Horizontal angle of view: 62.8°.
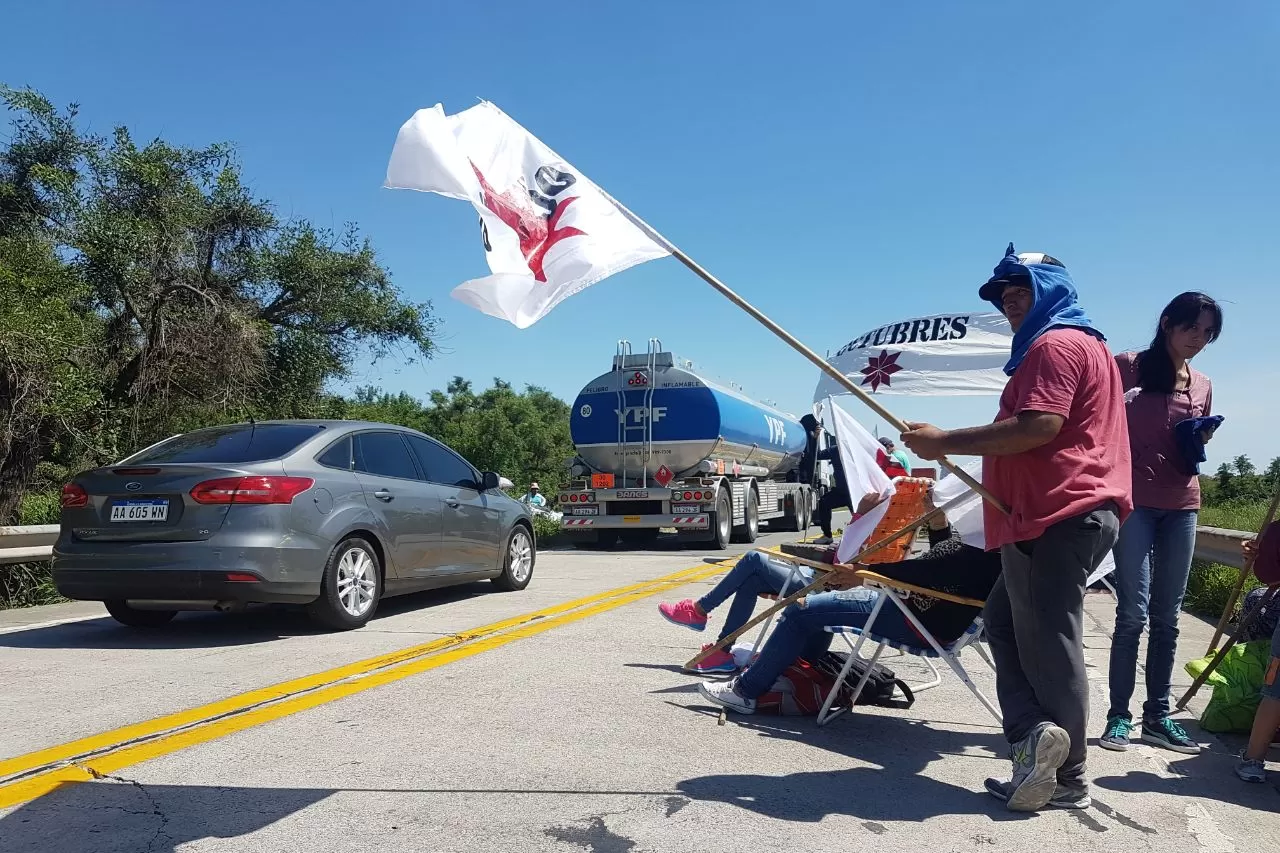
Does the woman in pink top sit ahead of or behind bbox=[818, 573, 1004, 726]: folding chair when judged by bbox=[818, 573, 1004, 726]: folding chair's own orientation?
behind

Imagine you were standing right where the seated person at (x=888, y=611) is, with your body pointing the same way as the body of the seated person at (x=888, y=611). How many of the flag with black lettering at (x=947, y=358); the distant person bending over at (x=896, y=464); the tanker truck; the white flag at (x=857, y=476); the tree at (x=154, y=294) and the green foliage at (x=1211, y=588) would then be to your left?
0

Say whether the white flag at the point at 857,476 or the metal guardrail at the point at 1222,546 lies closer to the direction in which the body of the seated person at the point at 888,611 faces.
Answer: the white flag

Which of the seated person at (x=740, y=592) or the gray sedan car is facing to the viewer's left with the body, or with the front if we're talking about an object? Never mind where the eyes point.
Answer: the seated person

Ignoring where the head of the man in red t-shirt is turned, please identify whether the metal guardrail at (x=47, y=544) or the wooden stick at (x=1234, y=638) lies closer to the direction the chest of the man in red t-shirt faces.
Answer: the metal guardrail

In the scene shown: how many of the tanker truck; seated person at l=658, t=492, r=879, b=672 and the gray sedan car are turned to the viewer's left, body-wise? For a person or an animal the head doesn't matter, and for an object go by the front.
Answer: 1

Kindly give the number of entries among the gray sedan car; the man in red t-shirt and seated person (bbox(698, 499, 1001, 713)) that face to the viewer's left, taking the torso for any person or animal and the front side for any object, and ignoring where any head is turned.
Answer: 2

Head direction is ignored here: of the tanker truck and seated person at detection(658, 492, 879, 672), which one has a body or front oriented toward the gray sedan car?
the seated person

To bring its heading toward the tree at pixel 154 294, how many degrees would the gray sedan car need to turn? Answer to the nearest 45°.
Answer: approximately 45° to its left

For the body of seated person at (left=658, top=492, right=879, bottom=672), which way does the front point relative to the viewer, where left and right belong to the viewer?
facing to the left of the viewer

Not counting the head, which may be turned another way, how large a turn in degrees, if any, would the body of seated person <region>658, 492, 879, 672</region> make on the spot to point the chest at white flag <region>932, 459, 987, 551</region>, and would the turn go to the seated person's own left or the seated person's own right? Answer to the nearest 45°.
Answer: approximately 135° to the seated person's own left

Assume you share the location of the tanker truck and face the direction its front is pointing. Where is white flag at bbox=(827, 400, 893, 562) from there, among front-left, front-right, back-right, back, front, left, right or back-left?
back-right

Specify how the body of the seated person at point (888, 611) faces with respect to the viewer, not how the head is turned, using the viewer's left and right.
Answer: facing to the left of the viewer

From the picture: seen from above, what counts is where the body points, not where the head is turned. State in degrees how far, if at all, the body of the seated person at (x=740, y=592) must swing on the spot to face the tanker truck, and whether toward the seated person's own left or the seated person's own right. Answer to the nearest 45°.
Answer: approximately 90° to the seated person's own right

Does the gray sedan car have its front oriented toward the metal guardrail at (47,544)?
no

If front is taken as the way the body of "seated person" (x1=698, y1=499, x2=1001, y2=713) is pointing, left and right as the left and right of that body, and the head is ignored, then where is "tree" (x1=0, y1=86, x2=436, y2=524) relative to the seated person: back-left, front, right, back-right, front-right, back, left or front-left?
front-right

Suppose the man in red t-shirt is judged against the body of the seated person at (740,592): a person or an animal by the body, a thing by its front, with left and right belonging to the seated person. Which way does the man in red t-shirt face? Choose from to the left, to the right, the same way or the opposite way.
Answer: the same way

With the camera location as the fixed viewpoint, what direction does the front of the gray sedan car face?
facing away from the viewer and to the right of the viewer

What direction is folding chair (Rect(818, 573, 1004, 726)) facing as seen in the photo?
to the viewer's left

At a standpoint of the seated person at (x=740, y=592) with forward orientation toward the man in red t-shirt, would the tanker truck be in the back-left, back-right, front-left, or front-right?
back-left
